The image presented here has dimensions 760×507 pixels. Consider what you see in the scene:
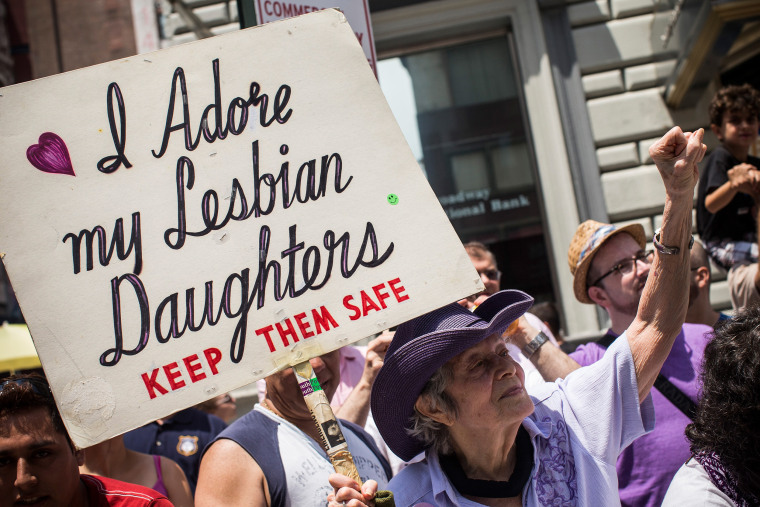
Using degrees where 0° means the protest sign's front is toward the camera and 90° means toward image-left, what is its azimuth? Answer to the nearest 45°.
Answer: approximately 0°

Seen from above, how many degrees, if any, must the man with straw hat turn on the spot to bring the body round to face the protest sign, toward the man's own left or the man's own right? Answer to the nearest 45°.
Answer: approximately 90° to the man's own right

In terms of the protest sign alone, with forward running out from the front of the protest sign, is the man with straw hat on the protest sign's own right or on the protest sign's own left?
on the protest sign's own left

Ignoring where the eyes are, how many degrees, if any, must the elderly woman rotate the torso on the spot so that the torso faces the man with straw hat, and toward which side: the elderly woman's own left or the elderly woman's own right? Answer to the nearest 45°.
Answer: approximately 90° to the elderly woman's own left

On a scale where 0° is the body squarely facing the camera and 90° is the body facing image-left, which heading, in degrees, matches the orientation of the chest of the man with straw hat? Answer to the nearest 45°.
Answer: approximately 315°

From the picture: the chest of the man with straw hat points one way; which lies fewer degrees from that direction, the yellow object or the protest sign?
the protest sign

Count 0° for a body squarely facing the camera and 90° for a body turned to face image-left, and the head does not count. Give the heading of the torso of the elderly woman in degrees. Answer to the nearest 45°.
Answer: approximately 315°

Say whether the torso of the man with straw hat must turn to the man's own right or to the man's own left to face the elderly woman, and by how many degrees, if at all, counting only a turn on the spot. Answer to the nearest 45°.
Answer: approximately 45° to the man's own right
